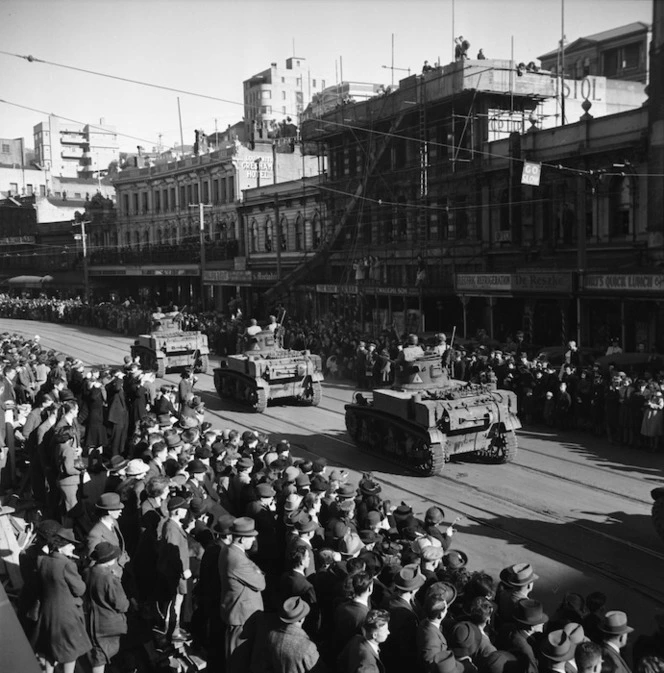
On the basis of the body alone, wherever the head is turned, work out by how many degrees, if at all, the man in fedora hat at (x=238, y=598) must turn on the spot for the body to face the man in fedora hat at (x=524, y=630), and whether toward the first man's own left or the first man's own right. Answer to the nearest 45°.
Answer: approximately 45° to the first man's own right

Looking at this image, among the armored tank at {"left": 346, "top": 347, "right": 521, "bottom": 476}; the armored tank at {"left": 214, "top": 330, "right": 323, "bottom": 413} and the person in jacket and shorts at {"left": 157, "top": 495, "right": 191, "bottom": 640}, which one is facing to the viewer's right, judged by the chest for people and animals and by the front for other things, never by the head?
the person in jacket and shorts

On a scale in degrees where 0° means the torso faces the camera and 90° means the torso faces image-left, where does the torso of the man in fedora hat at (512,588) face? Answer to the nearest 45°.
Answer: approximately 225°

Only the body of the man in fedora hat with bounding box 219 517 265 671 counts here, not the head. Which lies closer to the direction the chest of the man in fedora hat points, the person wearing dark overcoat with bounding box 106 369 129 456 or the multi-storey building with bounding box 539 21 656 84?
the multi-storey building

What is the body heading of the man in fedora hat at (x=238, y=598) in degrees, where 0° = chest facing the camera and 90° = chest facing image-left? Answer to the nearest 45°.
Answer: approximately 270°

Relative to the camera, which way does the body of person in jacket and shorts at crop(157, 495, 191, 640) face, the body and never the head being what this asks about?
to the viewer's right

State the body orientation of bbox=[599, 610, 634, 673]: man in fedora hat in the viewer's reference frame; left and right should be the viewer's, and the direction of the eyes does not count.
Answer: facing away from the viewer and to the right of the viewer

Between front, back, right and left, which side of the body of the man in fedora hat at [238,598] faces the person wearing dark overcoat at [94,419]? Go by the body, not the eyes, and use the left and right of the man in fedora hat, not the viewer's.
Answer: left

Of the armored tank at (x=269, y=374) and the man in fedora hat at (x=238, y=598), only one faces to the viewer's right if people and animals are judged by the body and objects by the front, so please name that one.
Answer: the man in fedora hat

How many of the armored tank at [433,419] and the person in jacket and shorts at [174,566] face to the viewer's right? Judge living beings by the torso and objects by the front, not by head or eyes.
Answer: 1
